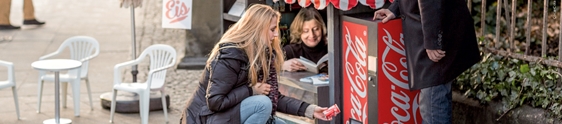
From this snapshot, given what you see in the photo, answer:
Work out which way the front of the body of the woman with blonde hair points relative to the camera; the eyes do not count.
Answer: to the viewer's right

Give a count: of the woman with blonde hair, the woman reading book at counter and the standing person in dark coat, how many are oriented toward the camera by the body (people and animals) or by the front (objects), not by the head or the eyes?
1

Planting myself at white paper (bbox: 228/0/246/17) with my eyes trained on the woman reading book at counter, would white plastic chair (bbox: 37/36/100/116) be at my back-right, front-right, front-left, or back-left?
back-right

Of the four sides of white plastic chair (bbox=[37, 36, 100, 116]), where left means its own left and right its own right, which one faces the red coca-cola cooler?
left

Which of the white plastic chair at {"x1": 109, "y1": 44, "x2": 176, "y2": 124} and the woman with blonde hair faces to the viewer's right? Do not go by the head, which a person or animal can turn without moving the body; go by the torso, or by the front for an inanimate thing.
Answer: the woman with blonde hair

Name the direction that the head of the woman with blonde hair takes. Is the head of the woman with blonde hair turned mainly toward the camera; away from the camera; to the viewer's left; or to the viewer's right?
to the viewer's right

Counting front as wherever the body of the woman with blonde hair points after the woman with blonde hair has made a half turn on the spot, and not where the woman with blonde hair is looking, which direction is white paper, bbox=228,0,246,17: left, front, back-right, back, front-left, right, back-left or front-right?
right

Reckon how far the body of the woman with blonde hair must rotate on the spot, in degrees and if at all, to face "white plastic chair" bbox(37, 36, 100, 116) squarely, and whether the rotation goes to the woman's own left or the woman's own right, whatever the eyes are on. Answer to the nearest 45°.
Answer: approximately 135° to the woman's own left

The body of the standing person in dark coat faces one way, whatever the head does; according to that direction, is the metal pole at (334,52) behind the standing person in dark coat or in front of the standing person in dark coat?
in front

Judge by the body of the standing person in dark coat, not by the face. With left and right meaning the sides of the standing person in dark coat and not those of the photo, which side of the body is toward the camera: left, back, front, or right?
left

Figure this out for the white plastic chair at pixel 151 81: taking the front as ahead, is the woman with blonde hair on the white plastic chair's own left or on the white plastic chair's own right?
on the white plastic chair's own left

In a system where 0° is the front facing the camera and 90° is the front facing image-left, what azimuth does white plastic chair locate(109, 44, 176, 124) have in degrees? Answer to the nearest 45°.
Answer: approximately 45°

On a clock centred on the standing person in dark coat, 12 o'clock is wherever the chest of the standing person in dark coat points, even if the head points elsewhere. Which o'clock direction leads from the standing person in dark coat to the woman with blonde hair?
The woman with blonde hair is roughly at 11 o'clock from the standing person in dark coat.

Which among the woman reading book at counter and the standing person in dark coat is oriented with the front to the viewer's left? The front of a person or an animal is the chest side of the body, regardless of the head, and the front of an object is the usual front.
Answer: the standing person in dark coat
